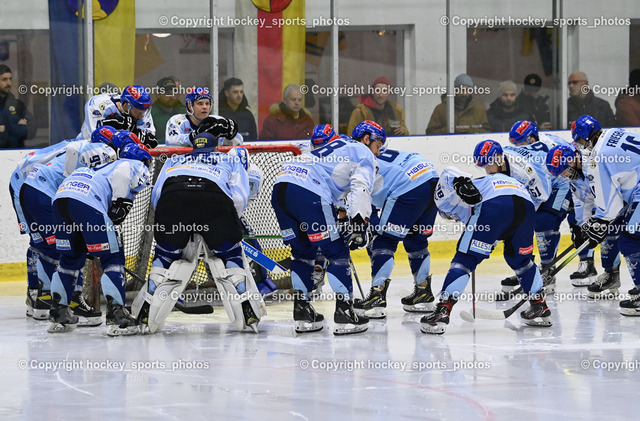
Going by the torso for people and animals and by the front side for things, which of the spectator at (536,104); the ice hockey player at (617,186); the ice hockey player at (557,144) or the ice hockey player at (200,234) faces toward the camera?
the spectator

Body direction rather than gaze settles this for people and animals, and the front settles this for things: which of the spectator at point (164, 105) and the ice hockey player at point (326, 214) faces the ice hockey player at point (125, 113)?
the spectator

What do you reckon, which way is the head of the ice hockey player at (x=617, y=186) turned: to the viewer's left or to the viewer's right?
to the viewer's left

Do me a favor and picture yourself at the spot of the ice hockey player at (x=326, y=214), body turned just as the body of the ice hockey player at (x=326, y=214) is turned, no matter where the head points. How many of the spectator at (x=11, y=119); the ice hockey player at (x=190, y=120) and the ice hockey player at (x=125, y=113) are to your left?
3

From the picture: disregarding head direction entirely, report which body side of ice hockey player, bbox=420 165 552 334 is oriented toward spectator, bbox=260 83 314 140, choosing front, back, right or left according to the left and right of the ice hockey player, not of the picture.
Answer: front

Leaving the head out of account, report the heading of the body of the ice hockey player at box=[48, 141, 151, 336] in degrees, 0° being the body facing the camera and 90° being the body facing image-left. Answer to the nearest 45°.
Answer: approximately 225°

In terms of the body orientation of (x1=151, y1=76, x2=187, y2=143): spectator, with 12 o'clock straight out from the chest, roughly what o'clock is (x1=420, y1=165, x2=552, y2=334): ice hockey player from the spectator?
The ice hockey player is roughly at 11 o'clock from the spectator.

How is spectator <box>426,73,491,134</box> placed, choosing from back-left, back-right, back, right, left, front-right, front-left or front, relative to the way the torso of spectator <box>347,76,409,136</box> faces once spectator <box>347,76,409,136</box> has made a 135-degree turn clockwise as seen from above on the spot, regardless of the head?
back-right

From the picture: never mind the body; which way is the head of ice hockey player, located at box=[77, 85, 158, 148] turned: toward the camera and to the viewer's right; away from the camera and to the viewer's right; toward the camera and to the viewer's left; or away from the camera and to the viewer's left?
toward the camera and to the viewer's right
